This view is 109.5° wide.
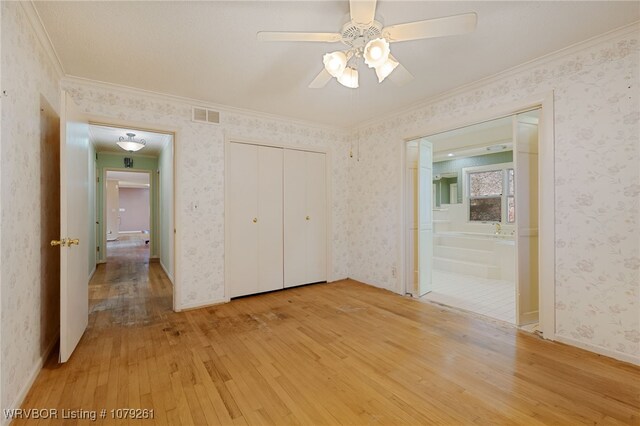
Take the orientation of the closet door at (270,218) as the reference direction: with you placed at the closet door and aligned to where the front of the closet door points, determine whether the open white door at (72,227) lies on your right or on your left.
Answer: on your right

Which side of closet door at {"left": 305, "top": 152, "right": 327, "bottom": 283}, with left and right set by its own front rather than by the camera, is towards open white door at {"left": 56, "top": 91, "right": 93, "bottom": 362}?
right

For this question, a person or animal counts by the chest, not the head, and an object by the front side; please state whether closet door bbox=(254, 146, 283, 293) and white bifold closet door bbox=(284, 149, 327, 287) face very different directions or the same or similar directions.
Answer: same or similar directions

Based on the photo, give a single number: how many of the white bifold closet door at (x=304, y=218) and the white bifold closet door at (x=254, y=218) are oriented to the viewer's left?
0

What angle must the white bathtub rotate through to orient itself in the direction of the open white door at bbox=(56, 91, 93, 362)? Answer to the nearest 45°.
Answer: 0° — it already faces it

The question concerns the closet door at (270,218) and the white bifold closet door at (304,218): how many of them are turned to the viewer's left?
0

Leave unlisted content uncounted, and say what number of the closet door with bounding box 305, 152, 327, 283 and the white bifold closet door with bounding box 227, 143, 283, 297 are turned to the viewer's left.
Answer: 0

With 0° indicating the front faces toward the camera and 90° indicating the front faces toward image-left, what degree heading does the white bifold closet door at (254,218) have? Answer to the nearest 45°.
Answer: approximately 315°

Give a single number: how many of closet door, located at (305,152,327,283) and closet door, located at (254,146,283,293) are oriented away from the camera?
0

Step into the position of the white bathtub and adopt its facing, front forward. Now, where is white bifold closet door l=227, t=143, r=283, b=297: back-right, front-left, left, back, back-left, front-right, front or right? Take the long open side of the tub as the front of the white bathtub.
front

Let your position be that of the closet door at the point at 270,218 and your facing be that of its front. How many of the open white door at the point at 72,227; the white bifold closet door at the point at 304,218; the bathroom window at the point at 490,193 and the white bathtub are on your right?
1

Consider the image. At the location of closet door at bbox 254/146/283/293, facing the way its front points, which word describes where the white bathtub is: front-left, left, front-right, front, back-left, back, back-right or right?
front-left

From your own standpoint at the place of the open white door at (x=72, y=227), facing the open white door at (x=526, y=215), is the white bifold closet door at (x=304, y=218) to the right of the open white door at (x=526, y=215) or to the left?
left
